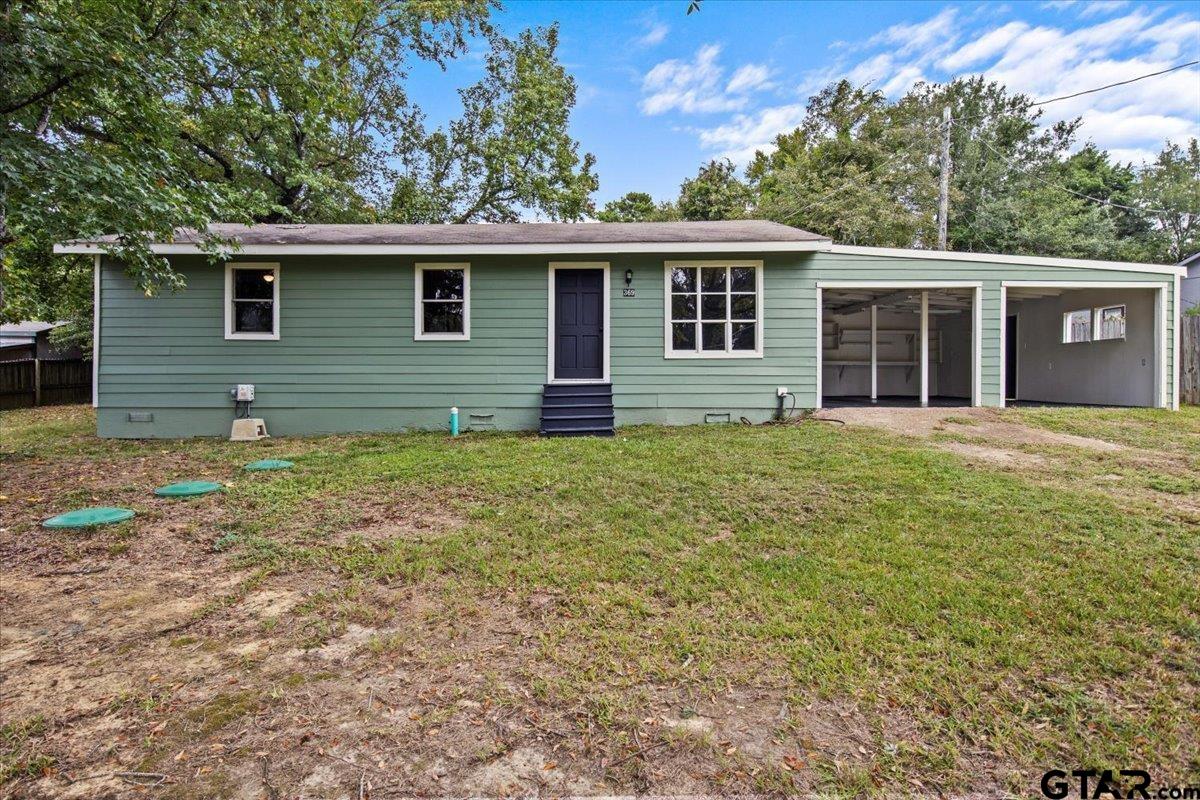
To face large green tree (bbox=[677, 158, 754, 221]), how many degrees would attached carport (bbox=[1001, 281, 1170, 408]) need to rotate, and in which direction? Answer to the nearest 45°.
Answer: approximately 135° to its right

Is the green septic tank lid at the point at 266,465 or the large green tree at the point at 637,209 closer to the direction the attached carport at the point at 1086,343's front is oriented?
the green septic tank lid

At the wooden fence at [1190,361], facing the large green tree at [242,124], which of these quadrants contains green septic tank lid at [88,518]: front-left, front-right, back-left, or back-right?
front-left

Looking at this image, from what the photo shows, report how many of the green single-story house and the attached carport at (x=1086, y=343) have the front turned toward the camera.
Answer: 2

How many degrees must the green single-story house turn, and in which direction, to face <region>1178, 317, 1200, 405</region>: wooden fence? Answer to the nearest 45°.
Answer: approximately 90° to its left

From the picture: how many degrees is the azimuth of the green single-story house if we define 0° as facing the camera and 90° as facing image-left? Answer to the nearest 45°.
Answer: approximately 0°

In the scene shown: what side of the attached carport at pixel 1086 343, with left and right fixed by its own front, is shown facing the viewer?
front

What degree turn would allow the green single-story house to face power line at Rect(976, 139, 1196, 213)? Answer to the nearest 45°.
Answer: approximately 135° to its left

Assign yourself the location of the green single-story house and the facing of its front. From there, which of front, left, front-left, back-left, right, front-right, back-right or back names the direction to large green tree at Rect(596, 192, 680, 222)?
back

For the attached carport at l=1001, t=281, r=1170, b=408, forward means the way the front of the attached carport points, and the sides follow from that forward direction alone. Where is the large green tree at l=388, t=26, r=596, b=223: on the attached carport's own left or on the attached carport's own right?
on the attached carport's own right

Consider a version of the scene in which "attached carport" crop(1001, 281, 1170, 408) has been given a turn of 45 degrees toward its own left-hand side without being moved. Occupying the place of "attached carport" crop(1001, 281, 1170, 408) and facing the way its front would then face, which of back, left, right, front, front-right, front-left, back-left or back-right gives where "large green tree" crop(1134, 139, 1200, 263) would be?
back-left

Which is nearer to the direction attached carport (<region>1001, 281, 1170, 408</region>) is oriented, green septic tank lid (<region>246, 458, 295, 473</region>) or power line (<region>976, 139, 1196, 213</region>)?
the green septic tank lid
